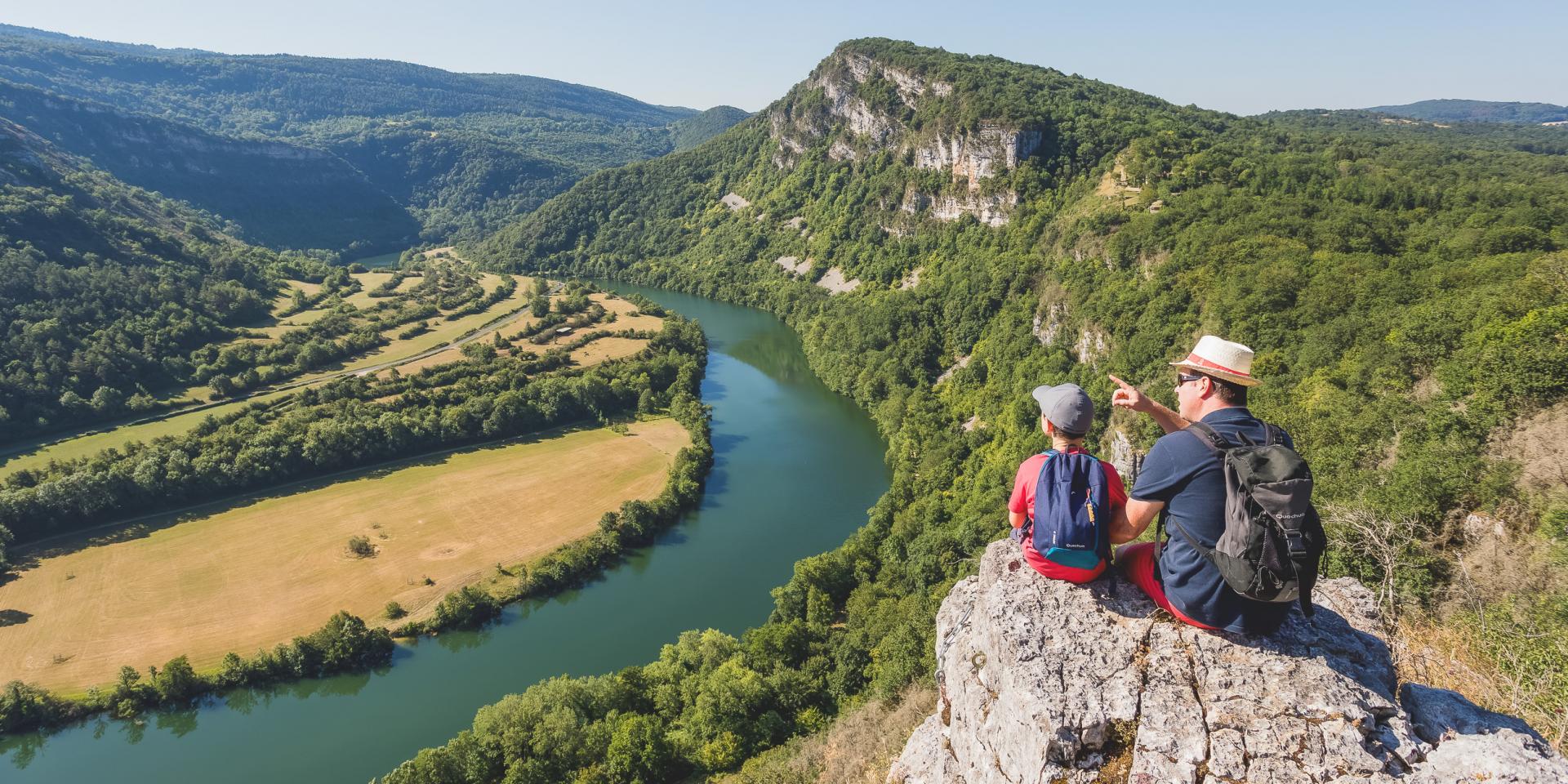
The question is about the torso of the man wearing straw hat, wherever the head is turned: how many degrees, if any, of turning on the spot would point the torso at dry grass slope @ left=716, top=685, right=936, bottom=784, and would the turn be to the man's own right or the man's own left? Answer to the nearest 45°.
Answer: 0° — they already face it

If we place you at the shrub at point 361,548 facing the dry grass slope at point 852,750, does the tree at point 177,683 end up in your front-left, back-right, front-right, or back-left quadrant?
front-right

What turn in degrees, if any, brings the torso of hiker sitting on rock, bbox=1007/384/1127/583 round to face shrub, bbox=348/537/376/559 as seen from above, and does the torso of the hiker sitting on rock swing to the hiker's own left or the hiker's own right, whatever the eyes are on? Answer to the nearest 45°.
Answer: approximately 45° to the hiker's own left

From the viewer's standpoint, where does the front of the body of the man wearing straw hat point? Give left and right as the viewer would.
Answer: facing away from the viewer and to the left of the viewer

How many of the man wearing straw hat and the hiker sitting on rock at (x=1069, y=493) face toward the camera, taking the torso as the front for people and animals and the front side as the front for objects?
0

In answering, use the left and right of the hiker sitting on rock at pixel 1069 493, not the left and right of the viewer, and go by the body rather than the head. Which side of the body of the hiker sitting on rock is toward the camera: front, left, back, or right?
back
